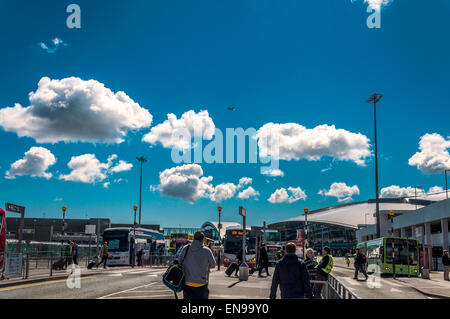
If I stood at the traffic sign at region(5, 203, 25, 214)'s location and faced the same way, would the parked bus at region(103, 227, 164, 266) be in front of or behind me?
behind

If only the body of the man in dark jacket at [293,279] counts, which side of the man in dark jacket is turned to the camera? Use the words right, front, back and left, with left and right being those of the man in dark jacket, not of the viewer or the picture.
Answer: back

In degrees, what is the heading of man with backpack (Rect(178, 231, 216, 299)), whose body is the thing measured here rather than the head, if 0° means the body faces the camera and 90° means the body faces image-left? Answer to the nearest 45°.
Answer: approximately 180°

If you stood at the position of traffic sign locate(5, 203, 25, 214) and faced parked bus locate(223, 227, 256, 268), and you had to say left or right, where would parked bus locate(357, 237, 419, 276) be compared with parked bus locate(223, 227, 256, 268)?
right

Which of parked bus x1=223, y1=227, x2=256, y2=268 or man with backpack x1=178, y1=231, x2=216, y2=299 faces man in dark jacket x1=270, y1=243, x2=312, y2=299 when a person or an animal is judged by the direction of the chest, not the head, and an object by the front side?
the parked bus

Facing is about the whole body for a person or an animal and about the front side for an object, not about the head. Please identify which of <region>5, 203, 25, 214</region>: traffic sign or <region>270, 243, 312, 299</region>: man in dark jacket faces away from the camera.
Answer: the man in dark jacket

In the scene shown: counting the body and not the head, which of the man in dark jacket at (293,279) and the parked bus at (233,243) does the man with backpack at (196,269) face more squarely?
the parked bus

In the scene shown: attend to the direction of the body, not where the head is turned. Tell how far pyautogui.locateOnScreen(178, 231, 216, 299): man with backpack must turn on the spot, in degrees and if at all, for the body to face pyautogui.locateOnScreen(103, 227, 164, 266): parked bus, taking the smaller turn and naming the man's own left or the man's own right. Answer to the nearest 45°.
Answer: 0° — they already face it

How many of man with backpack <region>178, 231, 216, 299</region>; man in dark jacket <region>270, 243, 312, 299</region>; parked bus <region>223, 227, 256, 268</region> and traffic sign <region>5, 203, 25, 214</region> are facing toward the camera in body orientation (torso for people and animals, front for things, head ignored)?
2

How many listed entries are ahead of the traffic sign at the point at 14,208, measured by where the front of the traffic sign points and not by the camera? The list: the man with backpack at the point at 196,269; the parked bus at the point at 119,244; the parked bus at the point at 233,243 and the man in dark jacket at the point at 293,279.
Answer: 2
